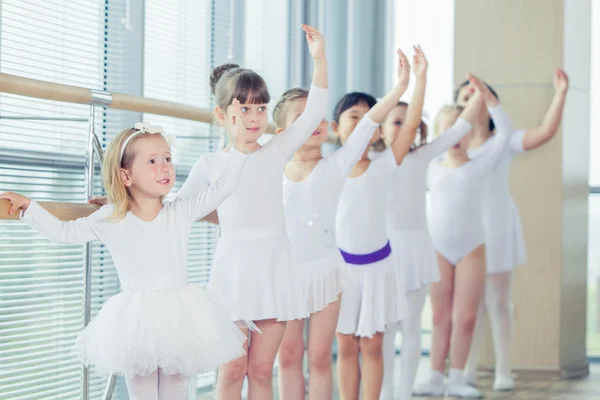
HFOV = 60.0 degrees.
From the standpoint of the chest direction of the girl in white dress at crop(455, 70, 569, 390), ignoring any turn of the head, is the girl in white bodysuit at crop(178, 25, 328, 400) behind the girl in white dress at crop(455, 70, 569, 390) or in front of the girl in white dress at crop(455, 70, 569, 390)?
in front

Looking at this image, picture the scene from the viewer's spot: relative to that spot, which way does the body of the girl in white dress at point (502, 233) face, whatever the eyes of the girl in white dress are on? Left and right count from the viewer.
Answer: facing the viewer and to the left of the viewer

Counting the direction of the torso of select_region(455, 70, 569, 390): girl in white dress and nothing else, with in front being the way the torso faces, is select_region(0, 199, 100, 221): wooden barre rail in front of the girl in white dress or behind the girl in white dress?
in front

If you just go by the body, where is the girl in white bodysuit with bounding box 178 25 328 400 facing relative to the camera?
toward the camera

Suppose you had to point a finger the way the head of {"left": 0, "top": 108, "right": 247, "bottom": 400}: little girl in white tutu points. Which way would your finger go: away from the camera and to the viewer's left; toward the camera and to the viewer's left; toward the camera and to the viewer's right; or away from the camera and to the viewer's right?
toward the camera and to the viewer's right

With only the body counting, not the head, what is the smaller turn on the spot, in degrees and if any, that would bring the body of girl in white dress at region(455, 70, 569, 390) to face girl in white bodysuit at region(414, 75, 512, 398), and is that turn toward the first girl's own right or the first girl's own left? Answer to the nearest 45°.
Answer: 0° — they already face them

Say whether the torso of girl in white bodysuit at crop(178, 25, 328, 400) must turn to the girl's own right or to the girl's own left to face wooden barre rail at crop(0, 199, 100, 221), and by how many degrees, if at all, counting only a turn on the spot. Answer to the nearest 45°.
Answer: approximately 45° to the girl's own right

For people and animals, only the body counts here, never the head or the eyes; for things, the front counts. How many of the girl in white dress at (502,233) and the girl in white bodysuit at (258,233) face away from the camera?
0
